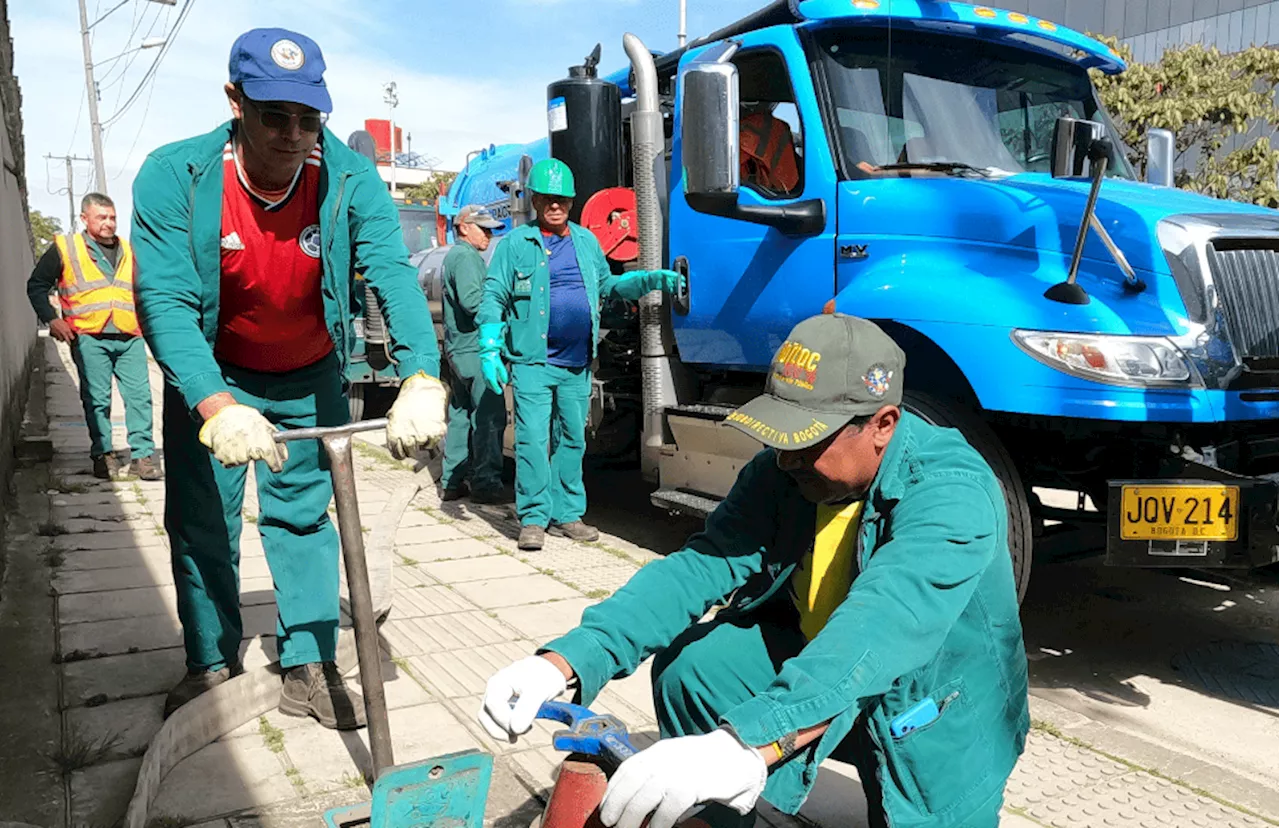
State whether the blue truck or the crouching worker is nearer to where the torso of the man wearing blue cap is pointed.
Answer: the crouching worker

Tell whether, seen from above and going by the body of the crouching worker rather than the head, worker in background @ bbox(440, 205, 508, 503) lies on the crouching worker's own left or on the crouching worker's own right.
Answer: on the crouching worker's own right

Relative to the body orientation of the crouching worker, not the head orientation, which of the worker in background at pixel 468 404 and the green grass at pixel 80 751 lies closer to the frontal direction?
the green grass

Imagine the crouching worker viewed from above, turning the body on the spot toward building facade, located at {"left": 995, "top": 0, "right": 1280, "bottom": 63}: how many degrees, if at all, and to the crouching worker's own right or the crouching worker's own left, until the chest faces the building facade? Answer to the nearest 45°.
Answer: approximately 135° to the crouching worker's own right

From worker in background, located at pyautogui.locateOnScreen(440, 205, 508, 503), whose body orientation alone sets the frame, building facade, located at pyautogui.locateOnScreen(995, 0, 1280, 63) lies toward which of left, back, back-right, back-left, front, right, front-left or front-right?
front-left

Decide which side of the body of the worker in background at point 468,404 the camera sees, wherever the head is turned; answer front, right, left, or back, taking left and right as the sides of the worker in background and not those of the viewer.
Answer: right

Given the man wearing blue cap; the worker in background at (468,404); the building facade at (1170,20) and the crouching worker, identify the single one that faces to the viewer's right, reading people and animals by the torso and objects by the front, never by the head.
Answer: the worker in background

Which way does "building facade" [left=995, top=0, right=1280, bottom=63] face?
toward the camera

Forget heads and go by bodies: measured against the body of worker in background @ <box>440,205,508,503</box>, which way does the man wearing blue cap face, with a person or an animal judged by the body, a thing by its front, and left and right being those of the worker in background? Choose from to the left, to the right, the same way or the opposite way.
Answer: to the right
